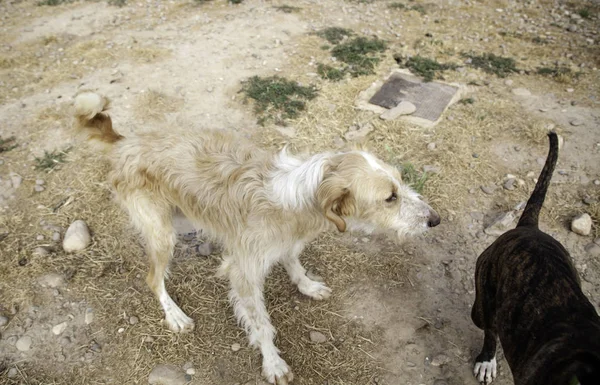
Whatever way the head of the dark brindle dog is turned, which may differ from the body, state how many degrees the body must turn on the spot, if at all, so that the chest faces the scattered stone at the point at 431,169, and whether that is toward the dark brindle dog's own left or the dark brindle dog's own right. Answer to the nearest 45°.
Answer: approximately 180°

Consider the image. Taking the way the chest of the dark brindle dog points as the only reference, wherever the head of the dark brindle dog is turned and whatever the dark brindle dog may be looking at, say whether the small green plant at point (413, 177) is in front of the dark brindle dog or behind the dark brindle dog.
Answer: behind

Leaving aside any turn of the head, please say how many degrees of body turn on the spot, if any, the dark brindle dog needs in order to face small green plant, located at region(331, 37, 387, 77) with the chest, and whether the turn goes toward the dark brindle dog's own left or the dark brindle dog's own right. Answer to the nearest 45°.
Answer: approximately 180°

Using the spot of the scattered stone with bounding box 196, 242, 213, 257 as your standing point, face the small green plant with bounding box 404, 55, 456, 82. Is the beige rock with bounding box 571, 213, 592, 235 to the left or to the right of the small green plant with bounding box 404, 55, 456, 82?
right

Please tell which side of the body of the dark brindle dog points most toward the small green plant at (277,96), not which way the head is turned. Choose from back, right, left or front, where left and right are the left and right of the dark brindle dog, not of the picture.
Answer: back

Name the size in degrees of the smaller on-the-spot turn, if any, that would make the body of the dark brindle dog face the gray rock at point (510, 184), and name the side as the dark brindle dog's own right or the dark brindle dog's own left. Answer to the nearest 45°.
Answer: approximately 135° to the dark brindle dog's own left

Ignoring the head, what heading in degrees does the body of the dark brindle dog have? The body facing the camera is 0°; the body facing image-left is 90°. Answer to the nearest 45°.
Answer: approximately 315°

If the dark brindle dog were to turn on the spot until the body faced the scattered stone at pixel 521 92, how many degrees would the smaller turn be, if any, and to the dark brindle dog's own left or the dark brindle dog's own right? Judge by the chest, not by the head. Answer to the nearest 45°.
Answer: approximately 135° to the dark brindle dog's own left

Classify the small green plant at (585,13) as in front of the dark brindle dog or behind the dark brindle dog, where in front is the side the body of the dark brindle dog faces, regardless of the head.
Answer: behind

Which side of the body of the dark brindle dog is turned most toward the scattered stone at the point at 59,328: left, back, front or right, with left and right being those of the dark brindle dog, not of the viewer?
right
